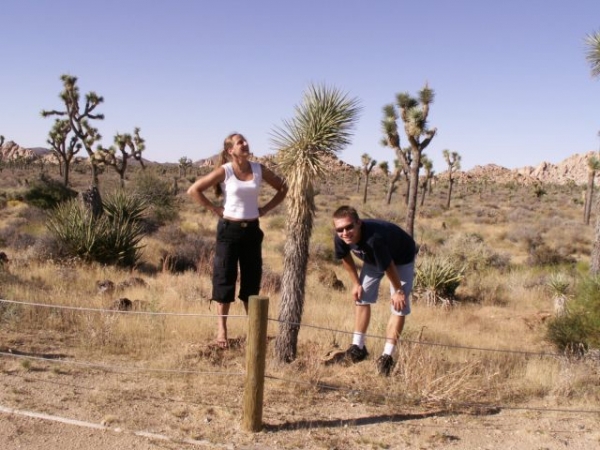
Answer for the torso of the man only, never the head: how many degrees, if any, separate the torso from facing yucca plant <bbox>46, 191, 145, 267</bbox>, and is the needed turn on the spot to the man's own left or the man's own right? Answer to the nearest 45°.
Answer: approximately 90° to the man's own right

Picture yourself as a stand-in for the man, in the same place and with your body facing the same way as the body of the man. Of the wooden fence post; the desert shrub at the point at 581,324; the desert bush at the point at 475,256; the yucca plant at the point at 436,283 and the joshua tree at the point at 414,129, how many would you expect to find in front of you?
1

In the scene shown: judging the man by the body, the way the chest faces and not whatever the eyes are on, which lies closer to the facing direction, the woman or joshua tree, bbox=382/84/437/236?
the woman

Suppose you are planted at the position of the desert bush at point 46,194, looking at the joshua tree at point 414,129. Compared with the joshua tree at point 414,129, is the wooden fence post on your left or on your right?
right

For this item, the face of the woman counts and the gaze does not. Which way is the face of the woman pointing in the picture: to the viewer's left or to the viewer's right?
to the viewer's right

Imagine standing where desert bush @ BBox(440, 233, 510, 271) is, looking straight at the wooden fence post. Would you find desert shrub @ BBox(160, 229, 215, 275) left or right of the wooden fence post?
right

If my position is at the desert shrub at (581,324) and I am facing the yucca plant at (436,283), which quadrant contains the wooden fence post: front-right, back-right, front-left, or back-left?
back-left

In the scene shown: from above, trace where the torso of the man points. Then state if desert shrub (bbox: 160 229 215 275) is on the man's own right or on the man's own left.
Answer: on the man's own right

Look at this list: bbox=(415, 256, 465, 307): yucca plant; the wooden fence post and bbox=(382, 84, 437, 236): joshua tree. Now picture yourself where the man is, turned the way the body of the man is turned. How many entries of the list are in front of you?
1

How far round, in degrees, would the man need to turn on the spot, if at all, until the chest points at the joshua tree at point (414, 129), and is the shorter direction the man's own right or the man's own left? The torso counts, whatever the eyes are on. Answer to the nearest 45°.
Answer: approximately 135° to the man's own right

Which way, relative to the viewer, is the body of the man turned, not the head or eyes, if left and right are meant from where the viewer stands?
facing the viewer and to the left of the viewer
